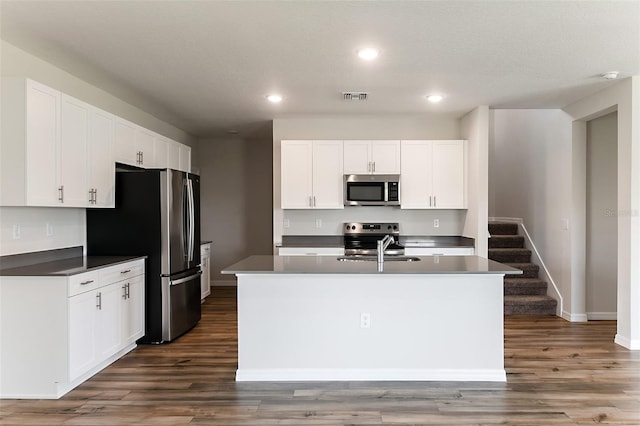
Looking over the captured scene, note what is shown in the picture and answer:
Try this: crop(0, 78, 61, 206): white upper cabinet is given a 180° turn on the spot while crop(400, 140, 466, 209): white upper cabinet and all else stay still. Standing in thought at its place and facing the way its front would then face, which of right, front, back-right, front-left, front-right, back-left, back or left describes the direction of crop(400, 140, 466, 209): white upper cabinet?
back-right

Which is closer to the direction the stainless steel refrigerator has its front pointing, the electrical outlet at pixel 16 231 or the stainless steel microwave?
the stainless steel microwave

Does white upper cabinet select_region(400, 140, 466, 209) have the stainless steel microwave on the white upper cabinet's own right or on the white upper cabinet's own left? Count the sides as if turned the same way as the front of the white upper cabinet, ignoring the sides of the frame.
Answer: on the white upper cabinet's own right

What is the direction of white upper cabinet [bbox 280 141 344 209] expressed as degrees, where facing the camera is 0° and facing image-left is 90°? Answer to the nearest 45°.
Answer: approximately 0°

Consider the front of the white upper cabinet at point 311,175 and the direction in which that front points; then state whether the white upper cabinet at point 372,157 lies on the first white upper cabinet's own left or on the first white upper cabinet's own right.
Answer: on the first white upper cabinet's own left

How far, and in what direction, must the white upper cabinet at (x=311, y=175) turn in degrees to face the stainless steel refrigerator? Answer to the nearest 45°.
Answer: approximately 45° to its right

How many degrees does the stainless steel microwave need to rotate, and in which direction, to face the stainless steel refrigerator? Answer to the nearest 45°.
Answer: approximately 45° to its right

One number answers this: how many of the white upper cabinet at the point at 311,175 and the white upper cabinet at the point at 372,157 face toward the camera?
2

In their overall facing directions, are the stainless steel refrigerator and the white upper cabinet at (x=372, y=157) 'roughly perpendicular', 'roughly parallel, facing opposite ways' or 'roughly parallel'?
roughly perpendicular

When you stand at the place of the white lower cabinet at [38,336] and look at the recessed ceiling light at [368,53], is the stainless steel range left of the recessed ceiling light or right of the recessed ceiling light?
left

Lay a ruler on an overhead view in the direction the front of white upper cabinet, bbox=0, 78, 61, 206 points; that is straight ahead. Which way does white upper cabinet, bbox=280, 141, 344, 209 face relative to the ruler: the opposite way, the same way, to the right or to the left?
to the right

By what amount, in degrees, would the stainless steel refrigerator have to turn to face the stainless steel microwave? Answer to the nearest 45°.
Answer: approximately 45° to its left

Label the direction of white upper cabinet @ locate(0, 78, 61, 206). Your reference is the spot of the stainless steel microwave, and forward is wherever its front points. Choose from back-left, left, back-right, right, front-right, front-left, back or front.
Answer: front-right

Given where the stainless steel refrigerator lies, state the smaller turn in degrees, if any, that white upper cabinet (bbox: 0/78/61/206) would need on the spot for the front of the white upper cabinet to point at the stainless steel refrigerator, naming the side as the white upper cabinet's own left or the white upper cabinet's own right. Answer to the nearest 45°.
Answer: approximately 90° to the white upper cabinet's own left
